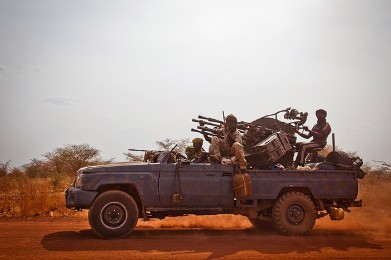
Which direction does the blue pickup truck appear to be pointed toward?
to the viewer's left

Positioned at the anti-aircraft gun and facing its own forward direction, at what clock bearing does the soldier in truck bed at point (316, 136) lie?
The soldier in truck bed is roughly at 5 o'clock from the anti-aircraft gun.

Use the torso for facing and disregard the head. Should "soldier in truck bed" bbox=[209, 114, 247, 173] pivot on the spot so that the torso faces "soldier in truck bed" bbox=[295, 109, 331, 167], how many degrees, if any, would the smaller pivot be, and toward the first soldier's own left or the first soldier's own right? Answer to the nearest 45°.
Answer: approximately 135° to the first soldier's own left

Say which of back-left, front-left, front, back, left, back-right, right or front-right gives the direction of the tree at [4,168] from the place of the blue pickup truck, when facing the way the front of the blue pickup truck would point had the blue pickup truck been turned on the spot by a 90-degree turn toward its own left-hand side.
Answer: back-right

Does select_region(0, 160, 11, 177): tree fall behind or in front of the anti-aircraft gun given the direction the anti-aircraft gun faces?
in front

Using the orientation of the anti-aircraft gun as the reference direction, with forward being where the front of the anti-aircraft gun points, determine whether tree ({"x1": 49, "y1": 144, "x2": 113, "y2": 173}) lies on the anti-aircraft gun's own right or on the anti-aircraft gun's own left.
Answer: on the anti-aircraft gun's own right

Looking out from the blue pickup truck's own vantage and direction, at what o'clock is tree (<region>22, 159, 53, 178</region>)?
The tree is roughly at 2 o'clock from the blue pickup truck.

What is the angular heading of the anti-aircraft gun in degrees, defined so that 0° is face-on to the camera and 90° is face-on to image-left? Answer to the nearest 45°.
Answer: approximately 90°

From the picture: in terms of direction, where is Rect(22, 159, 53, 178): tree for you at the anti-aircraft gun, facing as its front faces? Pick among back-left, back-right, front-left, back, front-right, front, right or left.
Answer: front-right

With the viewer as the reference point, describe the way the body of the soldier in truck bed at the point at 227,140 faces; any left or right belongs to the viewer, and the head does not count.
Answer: facing the viewer

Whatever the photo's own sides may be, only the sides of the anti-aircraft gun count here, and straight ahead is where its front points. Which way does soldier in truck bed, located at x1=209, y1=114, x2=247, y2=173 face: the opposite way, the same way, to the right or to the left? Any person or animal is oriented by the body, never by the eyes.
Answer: to the left
